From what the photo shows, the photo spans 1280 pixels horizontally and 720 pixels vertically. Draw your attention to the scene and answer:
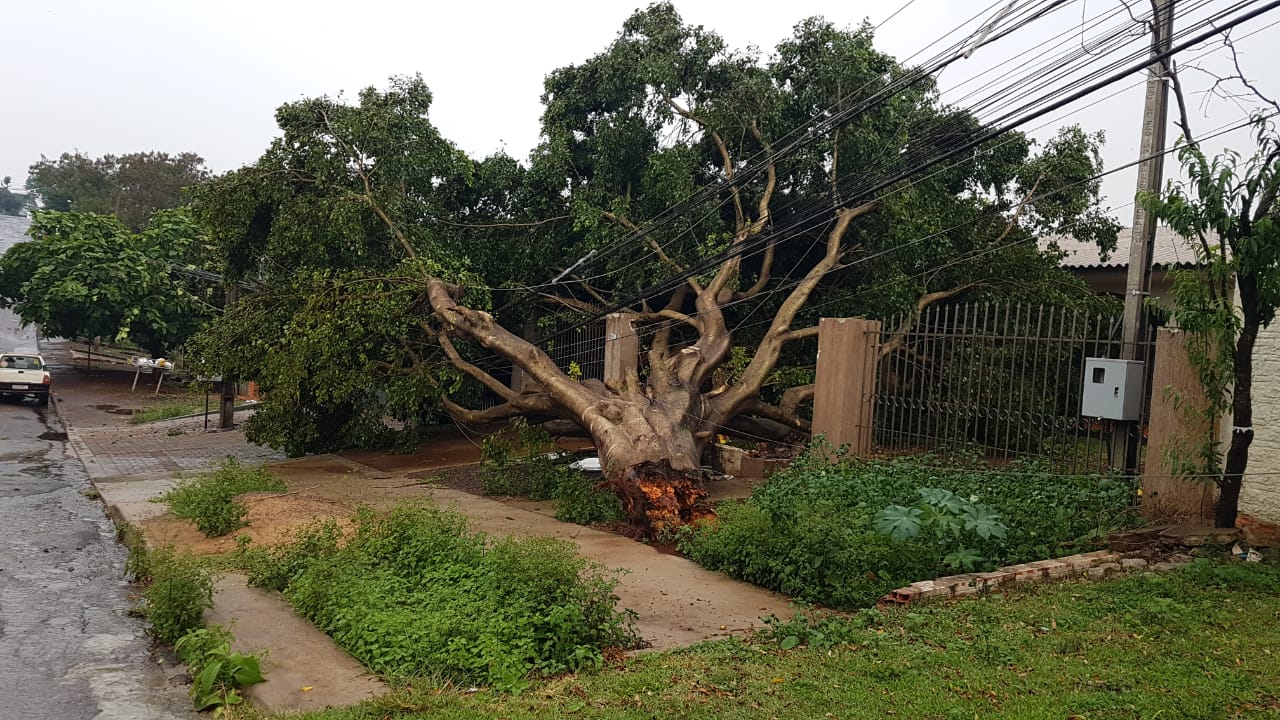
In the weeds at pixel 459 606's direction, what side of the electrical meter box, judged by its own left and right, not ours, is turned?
front

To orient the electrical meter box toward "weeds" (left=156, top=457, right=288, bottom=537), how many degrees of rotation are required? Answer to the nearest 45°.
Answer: approximately 45° to its right

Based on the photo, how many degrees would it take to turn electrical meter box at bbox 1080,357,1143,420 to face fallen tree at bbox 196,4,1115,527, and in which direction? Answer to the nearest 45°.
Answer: approximately 90° to its right

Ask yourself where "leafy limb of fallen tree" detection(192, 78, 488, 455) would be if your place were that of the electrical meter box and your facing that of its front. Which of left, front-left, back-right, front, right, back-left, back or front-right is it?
front-right

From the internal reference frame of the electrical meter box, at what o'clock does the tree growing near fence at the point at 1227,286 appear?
The tree growing near fence is roughly at 9 o'clock from the electrical meter box.

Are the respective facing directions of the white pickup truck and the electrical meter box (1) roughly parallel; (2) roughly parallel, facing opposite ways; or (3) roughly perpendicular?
roughly perpendicular

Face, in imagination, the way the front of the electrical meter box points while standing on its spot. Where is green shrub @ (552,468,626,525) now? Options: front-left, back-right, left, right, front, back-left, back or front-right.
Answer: front-right
